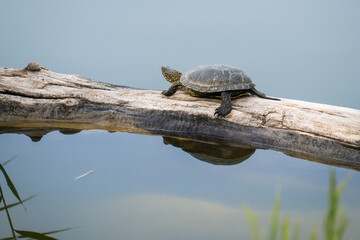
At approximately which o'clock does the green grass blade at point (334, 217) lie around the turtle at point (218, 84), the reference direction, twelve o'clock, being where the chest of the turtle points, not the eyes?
The green grass blade is roughly at 9 o'clock from the turtle.

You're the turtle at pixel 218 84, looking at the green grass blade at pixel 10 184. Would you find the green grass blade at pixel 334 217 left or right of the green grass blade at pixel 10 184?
left

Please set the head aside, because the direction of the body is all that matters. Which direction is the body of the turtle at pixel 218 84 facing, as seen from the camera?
to the viewer's left

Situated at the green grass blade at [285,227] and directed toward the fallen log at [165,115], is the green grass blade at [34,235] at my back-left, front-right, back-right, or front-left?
front-left

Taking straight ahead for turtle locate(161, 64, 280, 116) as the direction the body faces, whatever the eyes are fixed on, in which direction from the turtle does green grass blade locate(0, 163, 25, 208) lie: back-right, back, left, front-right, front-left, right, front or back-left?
front-left

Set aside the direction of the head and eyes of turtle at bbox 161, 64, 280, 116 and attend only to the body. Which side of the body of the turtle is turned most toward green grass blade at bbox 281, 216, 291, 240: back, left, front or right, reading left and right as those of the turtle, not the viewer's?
left

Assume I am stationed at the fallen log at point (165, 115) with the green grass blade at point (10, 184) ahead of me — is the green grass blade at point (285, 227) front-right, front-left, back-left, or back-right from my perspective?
front-left
